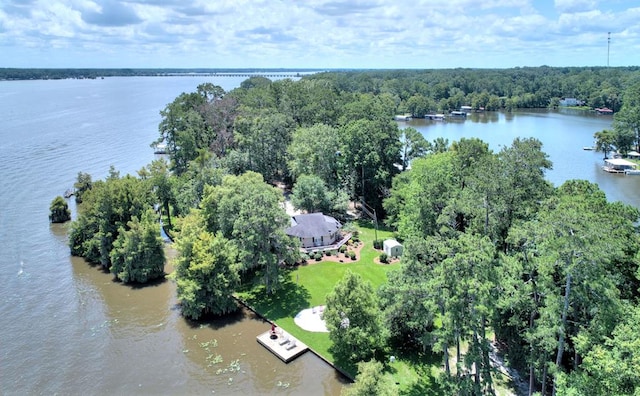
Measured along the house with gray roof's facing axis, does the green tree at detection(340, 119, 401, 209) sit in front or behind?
behind

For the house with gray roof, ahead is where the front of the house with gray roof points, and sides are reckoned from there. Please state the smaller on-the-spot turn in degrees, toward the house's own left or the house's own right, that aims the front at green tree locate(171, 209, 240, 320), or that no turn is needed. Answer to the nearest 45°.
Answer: approximately 45° to the house's own right

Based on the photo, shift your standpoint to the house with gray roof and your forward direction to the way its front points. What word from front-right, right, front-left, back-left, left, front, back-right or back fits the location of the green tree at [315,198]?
back

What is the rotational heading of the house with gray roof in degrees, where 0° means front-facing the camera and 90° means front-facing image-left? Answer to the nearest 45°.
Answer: approximately 0°

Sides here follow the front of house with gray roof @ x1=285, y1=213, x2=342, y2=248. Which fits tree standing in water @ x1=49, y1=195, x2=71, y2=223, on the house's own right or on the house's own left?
on the house's own right

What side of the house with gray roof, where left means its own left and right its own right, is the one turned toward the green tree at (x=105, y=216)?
right

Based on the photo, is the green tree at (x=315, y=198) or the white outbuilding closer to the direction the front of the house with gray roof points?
the white outbuilding
